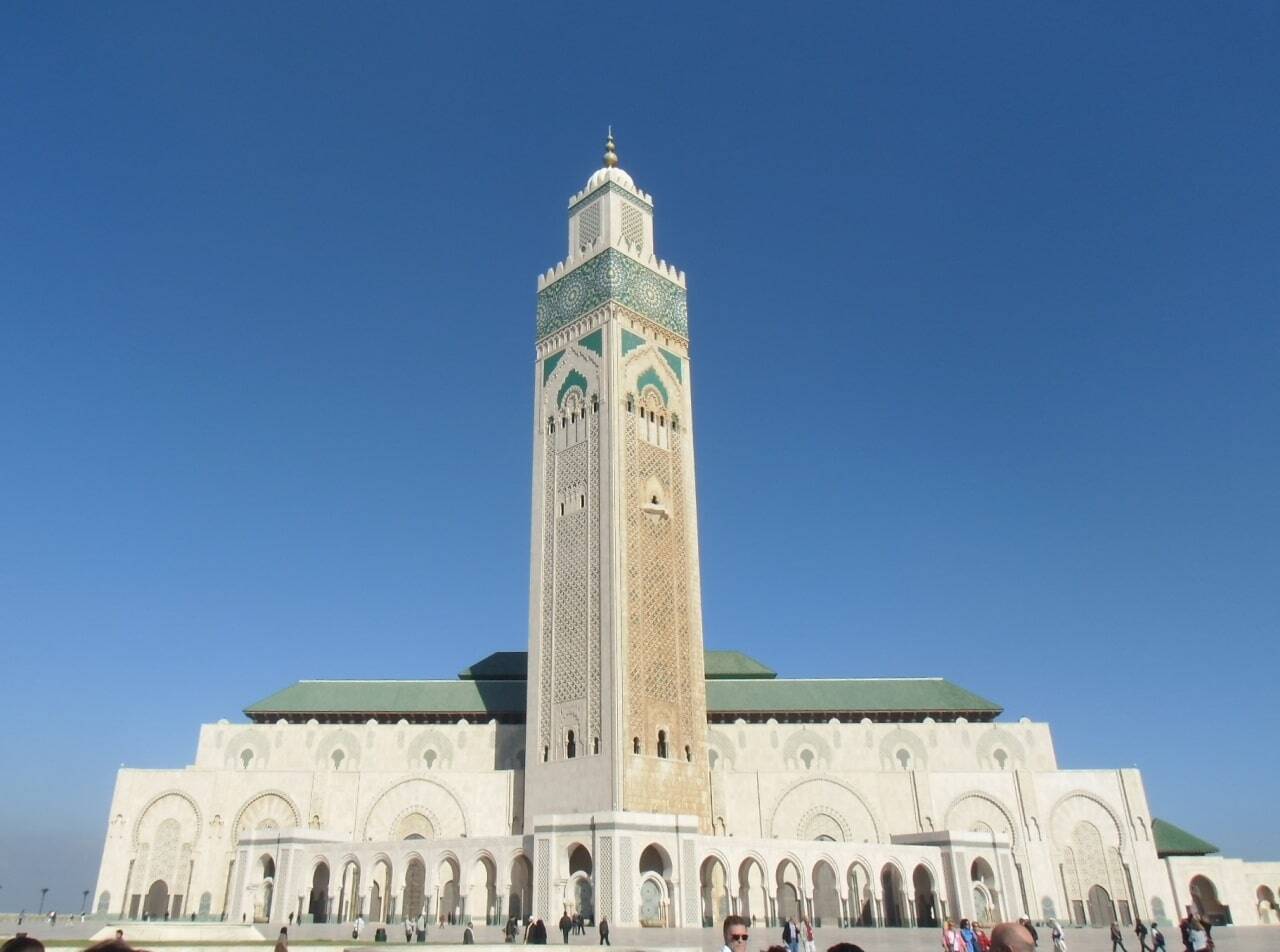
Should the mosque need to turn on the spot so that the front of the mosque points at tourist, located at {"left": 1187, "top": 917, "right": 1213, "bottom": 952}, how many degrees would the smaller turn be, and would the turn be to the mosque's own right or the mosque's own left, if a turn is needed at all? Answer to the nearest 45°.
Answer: approximately 45° to the mosque's own left

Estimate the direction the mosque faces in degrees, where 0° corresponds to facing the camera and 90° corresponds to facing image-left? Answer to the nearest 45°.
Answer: approximately 0°

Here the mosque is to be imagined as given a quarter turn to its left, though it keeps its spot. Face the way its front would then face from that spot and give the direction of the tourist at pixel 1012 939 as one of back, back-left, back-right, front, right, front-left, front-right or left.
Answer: right

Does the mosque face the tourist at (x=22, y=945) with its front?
yes

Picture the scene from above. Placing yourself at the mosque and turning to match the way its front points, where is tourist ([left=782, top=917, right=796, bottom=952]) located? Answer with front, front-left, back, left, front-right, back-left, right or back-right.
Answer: front
